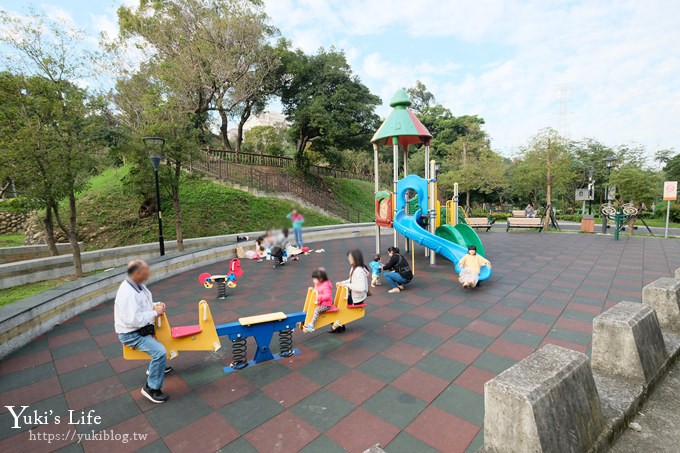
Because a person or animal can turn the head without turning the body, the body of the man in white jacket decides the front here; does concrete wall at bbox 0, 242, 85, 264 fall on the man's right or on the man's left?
on the man's left

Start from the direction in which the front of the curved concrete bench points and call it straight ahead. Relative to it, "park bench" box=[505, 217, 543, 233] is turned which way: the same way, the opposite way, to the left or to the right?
to the right

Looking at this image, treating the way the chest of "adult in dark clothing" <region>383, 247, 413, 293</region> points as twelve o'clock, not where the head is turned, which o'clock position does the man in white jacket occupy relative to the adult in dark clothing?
The man in white jacket is roughly at 10 o'clock from the adult in dark clothing.

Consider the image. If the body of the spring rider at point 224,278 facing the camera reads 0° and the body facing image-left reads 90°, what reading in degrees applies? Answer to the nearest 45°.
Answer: approximately 270°

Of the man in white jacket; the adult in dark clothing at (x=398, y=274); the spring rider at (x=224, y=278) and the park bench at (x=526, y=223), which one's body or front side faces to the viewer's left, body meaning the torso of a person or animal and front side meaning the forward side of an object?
the adult in dark clothing

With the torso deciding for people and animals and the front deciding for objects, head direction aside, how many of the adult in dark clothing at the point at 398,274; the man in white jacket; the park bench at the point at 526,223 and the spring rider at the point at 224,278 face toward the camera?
1

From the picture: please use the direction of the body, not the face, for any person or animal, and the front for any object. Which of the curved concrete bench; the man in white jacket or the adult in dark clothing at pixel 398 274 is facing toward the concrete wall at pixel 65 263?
the adult in dark clothing

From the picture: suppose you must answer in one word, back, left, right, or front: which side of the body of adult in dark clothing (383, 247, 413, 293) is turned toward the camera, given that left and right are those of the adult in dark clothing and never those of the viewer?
left

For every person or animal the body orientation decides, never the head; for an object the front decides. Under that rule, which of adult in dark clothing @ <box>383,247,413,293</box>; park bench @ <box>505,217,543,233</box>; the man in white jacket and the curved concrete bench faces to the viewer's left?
the adult in dark clothing

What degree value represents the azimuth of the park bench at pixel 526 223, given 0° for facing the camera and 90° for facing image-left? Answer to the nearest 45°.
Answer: approximately 0°

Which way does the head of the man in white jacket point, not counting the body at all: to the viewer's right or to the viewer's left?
to the viewer's right

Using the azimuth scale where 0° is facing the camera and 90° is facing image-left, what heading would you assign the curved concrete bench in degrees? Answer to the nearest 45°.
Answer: approximately 315°

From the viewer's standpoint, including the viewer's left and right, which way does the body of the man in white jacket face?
facing to the right of the viewer

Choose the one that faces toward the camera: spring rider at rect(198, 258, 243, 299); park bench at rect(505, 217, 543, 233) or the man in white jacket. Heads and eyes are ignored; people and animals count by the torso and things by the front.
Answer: the park bench

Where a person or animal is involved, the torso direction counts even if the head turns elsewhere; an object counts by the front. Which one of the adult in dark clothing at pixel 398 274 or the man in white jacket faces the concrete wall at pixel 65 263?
the adult in dark clothing

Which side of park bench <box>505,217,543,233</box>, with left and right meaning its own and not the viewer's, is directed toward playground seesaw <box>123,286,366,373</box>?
front
